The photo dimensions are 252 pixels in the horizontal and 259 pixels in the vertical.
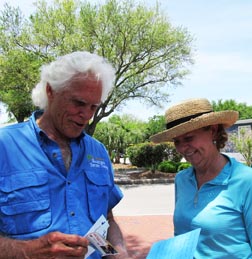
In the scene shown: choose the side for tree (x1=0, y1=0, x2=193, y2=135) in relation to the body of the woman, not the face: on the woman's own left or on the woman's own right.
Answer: on the woman's own right

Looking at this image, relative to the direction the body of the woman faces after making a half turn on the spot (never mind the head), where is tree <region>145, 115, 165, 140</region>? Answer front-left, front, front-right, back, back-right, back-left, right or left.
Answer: front-left

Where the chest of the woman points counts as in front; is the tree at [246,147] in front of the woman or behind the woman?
behind

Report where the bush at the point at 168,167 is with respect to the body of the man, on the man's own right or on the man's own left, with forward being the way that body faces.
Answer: on the man's own left

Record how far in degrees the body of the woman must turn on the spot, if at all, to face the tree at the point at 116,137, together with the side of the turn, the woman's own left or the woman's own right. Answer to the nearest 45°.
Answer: approximately 135° to the woman's own right

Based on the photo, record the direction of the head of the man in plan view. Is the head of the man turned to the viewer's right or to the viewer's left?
to the viewer's right

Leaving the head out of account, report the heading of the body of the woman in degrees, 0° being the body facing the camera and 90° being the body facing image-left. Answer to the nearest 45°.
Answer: approximately 45°

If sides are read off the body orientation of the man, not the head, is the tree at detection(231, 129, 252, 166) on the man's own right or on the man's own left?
on the man's own left

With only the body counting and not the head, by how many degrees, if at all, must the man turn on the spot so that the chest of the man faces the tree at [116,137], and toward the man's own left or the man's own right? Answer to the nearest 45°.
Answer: approximately 135° to the man's own left

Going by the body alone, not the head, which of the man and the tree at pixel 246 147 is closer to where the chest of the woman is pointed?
the man

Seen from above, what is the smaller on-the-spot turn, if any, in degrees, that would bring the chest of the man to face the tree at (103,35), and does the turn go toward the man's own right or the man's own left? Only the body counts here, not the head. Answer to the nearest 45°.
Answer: approximately 135° to the man's own left

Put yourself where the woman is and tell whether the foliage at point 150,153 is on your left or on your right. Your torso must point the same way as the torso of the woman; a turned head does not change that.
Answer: on your right

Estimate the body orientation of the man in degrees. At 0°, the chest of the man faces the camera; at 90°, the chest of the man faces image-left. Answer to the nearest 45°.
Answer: approximately 315°
